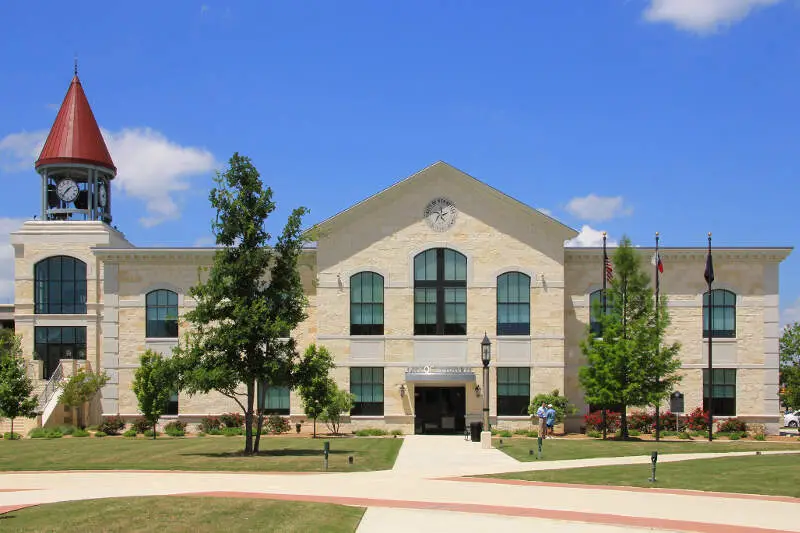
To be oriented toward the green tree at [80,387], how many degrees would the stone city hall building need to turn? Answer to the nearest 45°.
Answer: approximately 90° to its right

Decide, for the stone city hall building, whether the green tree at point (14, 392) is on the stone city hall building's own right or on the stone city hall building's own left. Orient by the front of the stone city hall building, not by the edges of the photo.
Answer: on the stone city hall building's own right

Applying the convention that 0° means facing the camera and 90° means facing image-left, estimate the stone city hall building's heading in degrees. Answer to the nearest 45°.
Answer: approximately 0°

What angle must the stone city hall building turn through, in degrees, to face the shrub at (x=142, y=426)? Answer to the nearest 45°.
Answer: approximately 90° to its right

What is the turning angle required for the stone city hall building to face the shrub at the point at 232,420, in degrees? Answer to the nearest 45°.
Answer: approximately 90° to its right

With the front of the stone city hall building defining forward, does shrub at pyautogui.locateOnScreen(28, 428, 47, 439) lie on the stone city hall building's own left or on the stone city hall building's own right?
on the stone city hall building's own right

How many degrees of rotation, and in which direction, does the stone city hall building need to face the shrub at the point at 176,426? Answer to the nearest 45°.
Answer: approximately 90° to its right
